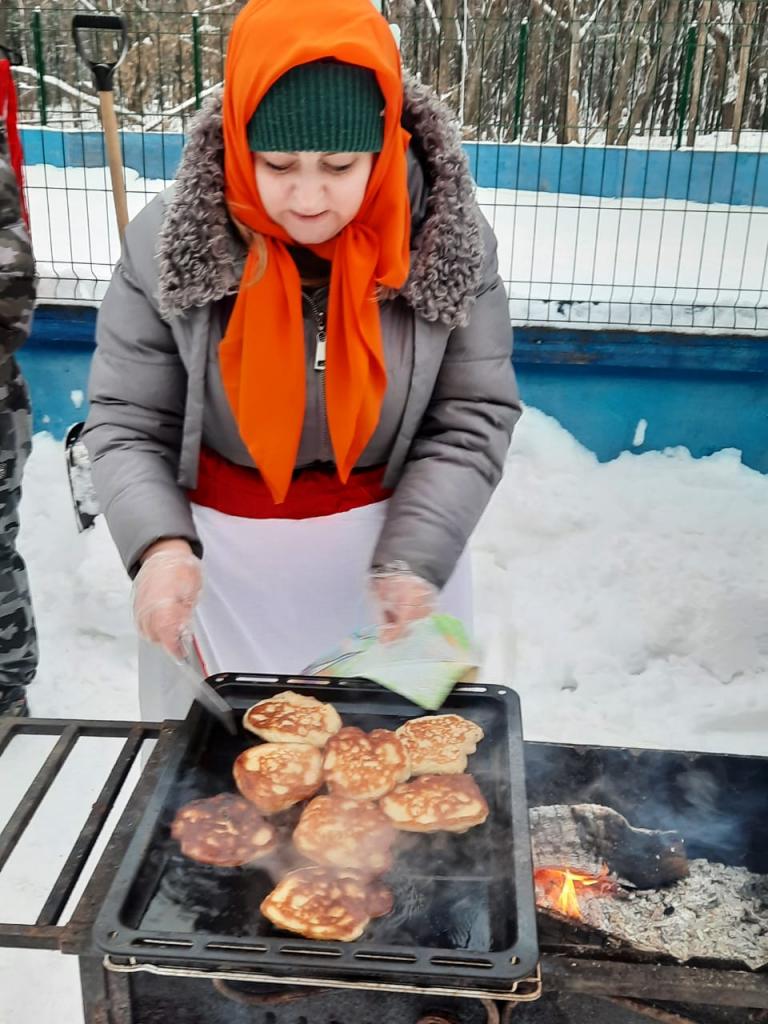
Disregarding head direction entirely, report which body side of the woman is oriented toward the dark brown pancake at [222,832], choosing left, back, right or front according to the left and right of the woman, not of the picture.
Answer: front

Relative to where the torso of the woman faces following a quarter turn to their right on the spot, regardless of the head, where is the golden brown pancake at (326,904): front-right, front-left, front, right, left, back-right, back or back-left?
left

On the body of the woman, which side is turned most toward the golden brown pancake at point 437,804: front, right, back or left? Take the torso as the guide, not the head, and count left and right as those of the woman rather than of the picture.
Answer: front

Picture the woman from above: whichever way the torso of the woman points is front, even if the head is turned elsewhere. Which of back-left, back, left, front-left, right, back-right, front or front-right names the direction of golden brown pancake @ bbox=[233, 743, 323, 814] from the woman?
front

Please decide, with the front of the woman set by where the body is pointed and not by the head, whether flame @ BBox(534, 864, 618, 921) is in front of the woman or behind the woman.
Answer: in front

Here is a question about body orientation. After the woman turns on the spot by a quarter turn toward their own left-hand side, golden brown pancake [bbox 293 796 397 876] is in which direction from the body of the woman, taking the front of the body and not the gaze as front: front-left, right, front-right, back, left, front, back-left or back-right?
right

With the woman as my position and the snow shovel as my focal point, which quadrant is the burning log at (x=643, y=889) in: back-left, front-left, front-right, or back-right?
back-right

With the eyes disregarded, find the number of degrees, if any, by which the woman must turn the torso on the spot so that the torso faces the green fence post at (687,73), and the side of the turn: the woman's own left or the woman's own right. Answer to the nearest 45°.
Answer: approximately 135° to the woman's own left

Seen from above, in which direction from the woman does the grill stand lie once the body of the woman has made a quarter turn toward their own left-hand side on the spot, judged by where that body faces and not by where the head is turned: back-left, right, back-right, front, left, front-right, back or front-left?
right

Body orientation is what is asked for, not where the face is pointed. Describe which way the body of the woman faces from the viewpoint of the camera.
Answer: toward the camera

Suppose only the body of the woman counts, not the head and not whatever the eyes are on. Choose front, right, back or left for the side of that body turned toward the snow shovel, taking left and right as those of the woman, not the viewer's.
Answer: back

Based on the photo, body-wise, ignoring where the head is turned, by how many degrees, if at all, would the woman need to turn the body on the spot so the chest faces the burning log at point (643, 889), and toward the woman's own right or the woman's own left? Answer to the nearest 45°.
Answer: approximately 45° to the woman's own left
